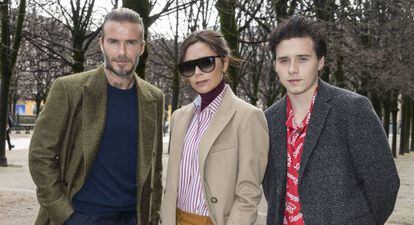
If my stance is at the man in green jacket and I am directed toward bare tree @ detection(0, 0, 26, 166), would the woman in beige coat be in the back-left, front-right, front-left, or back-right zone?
back-right

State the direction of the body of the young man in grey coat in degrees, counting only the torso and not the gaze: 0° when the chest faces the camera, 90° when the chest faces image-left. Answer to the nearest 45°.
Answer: approximately 45°

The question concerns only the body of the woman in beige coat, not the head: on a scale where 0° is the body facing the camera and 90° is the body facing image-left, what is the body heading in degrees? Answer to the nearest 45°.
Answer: approximately 45°

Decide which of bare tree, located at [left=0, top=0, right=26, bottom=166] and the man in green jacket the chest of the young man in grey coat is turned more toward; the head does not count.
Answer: the man in green jacket

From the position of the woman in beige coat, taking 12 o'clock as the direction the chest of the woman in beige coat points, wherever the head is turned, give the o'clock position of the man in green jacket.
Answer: The man in green jacket is roughly at 2 o'clock from the woman in beige coat.

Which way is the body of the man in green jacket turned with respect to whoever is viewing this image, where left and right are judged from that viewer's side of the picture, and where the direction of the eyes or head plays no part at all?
facing the viewer and to the right of the viewer

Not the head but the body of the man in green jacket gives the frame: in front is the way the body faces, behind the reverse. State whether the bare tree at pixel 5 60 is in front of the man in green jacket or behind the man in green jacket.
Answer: behind

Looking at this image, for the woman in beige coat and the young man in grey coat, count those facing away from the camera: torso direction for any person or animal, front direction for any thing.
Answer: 0

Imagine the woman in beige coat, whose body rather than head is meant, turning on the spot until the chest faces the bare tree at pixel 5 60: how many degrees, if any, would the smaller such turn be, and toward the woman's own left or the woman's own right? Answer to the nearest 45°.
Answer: approximately 90° to the woman's own right
